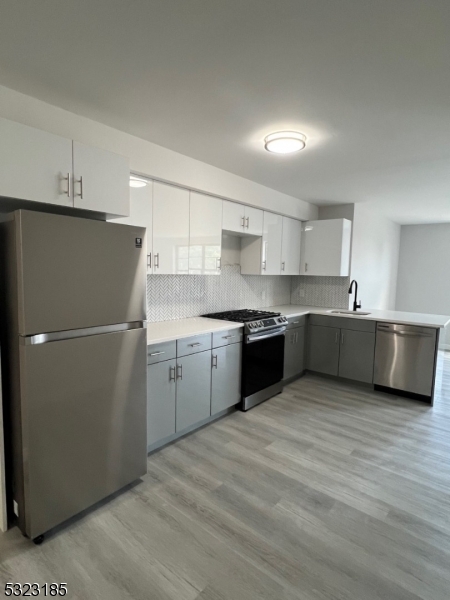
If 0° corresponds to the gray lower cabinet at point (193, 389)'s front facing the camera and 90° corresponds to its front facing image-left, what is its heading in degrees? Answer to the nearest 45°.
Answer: approximately 315°

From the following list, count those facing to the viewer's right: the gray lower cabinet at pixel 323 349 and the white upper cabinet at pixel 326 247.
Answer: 0

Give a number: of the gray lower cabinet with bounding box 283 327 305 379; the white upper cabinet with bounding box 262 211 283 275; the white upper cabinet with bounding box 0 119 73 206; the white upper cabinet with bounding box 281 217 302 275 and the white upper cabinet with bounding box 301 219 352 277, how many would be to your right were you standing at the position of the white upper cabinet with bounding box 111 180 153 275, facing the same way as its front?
1

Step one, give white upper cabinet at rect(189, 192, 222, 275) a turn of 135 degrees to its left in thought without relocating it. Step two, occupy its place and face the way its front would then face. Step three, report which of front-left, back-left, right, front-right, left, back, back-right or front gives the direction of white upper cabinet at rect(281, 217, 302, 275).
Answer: front-right

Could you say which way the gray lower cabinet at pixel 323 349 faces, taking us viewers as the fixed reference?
facing the viewer and to the left of the viewer

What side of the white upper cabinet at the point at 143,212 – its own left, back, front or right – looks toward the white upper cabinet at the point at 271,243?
left

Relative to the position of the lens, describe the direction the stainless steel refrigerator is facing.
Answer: facing the viewer and to the right of the viewer

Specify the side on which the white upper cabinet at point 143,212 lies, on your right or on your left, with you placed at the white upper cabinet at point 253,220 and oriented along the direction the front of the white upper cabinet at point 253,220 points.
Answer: on your right
